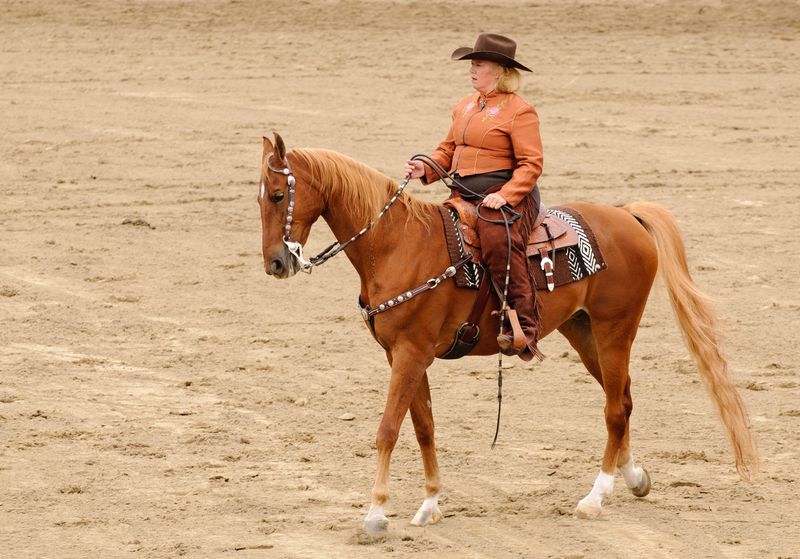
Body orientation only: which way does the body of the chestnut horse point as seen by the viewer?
to the viewer's left

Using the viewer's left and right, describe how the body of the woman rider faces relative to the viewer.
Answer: facing the viewer and to the left of the viewer
